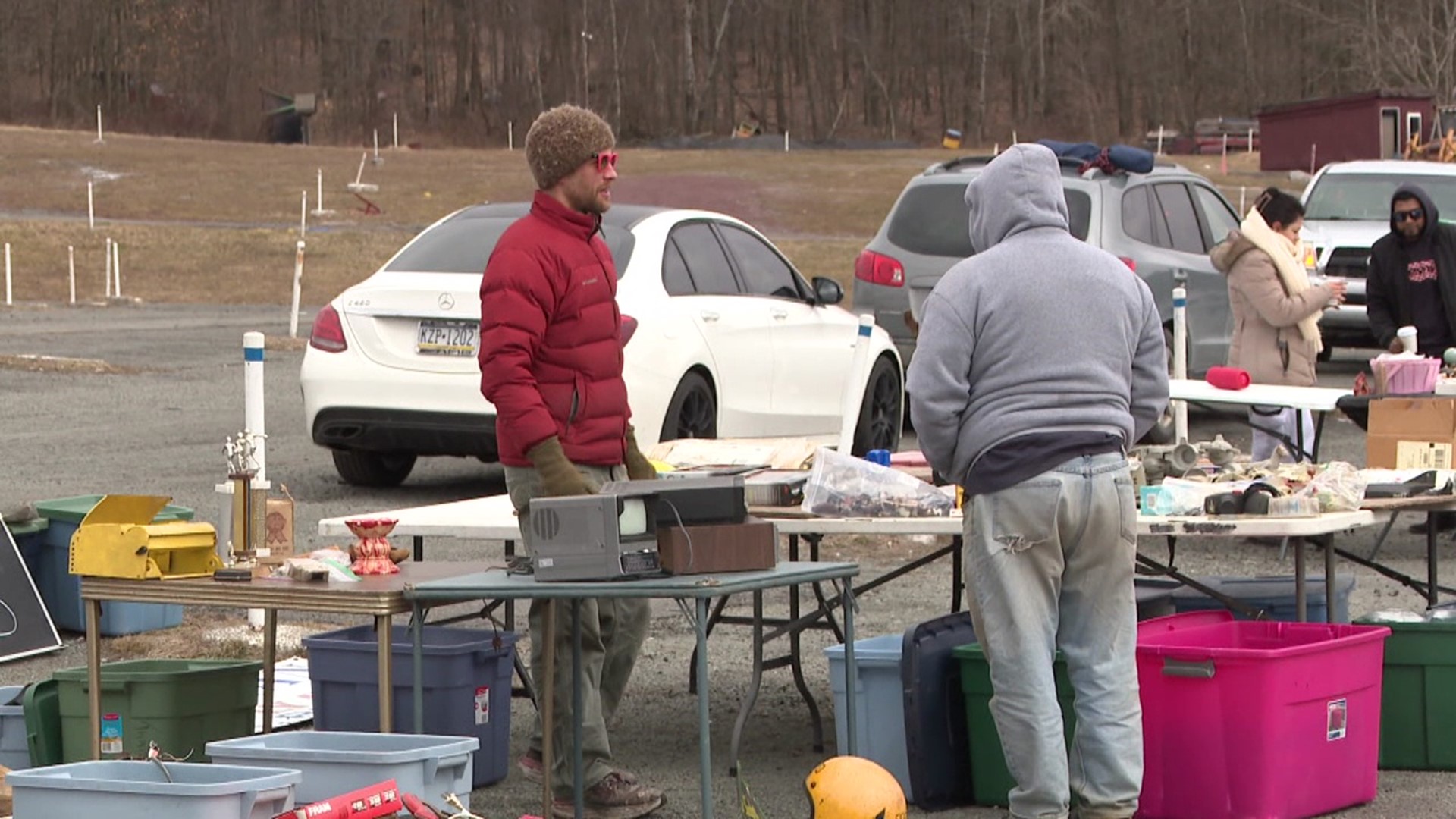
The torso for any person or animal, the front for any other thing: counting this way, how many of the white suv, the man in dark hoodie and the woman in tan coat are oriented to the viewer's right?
1

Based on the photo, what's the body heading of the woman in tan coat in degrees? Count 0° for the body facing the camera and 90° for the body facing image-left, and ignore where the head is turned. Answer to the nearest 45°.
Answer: approximately 270°

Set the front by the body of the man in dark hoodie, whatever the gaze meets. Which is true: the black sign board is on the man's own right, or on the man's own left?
on the man's own right

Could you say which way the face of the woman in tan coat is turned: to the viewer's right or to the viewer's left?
to the viewer's right

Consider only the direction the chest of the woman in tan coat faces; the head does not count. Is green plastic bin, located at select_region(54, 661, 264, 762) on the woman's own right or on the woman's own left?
on the woman's own right

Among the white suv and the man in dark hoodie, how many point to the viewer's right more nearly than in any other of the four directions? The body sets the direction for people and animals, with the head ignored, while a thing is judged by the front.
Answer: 0

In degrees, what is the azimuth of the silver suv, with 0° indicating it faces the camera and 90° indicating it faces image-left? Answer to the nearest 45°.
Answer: approximately 225°

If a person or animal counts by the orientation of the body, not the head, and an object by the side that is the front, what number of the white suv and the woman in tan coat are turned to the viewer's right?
1

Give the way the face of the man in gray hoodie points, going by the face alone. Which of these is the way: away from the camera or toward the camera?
away from the camera

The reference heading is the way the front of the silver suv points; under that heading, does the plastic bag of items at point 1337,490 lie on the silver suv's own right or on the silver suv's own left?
on the silver suv's own right

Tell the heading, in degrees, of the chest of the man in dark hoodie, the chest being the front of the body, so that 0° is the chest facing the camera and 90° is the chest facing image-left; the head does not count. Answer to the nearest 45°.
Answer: approximately 0°

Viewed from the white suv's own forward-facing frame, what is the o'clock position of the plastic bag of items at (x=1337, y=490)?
The plastic bag of items is roughly at 12 o'clock from the white suv.

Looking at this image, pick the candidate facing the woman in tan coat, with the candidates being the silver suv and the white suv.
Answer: the white suv

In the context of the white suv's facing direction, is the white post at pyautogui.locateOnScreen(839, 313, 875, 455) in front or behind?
in front

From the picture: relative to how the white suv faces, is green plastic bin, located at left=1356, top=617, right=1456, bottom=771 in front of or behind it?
in front
